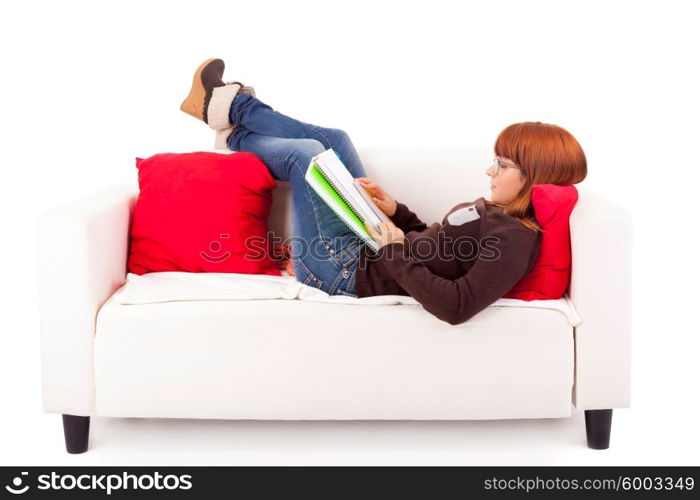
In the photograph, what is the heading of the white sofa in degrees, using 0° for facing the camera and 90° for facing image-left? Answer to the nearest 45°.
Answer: approximately 0°
